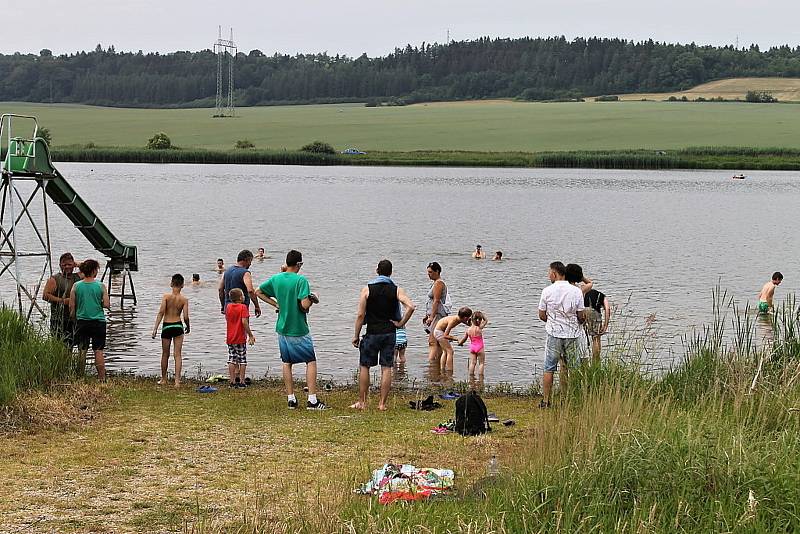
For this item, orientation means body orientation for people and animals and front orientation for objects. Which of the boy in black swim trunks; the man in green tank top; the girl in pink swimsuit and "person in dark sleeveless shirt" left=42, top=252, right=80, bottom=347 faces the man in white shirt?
the person in dark sleeveless shirt

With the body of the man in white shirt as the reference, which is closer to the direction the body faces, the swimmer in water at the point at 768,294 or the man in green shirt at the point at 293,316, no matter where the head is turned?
the swimmer in water

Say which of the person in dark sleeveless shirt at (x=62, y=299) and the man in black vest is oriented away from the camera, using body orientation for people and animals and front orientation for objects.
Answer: the man in black vest

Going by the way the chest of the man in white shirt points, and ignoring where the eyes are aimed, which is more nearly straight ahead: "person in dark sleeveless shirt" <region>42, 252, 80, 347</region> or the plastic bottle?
the person in dark sleeveless shirt

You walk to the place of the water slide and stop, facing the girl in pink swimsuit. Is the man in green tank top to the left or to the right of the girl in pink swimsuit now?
right

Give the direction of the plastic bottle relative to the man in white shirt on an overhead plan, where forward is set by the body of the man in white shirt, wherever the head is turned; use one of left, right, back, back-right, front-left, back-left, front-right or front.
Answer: back

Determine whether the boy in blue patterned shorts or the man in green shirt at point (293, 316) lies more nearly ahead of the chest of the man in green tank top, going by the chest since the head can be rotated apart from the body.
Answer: the boy in blue patterned shorts

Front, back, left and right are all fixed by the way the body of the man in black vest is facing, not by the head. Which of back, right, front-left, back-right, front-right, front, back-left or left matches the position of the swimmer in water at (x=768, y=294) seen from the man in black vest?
front-right

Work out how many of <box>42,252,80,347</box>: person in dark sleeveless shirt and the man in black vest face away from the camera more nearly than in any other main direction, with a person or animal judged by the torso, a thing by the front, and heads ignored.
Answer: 1

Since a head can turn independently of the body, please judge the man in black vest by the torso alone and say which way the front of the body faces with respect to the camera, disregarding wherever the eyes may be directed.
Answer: away from the camera

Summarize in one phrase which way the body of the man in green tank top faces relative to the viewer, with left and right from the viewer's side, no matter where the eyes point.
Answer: facing away from the viewer

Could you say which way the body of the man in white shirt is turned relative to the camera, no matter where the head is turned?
away from the camera

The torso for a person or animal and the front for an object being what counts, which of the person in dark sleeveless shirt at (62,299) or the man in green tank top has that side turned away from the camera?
the man in green tank top
